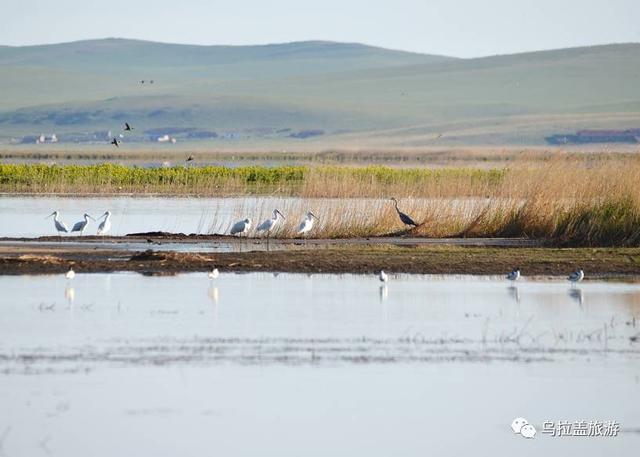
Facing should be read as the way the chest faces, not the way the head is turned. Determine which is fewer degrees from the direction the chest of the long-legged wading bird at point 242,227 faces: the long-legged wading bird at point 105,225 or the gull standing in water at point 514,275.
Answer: the gull standing in water

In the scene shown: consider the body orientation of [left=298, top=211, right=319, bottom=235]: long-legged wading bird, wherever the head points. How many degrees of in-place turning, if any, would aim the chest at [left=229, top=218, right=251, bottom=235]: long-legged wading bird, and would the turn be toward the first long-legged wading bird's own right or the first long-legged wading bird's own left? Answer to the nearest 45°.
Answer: approximately 180°

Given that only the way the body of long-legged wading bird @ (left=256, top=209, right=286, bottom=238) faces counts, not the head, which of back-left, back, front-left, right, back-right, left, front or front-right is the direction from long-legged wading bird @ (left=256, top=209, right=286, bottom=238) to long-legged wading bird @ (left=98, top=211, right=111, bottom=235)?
back

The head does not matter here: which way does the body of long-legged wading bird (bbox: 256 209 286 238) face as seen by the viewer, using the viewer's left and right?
facing to the right of the viewer

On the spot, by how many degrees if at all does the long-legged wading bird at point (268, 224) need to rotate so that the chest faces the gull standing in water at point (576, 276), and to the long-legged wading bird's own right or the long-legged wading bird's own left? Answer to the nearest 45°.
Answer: approximately 45° to the long-legged wading bird's own right

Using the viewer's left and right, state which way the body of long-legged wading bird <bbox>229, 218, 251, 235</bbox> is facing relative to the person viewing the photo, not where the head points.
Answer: facing to the right of the viewer

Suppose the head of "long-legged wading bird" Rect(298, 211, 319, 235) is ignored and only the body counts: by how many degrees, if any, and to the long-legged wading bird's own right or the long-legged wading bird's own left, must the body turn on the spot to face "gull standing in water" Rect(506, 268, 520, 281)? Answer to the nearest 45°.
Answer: approximately 45° to the long-legged wading bird's own right

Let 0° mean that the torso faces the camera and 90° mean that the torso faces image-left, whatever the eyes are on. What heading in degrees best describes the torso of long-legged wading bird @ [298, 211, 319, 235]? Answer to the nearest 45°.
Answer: approximately 270°

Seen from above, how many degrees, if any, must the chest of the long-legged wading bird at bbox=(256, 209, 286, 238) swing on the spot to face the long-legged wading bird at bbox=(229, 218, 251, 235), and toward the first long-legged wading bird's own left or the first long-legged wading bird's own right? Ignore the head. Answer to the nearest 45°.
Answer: approximately 180°
